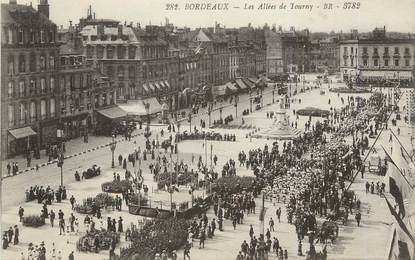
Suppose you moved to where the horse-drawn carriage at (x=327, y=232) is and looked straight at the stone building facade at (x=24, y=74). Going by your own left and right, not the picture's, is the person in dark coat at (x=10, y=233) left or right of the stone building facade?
left

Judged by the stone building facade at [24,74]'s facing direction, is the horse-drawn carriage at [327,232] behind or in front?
in front

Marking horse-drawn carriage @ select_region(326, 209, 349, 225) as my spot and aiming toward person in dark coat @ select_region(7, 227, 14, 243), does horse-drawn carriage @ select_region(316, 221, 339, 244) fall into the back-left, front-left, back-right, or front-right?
front-left

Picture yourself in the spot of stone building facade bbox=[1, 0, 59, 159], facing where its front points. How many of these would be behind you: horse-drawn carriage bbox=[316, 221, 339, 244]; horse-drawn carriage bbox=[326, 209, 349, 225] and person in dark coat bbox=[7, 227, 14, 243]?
0

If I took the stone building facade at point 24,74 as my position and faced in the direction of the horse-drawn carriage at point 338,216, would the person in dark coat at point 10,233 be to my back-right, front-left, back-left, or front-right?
front-right

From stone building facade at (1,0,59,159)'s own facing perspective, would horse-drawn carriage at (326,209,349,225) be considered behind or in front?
in front

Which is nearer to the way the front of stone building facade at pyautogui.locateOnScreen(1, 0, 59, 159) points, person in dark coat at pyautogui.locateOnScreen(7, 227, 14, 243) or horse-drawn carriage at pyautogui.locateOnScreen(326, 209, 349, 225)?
the horse-drawn carriage

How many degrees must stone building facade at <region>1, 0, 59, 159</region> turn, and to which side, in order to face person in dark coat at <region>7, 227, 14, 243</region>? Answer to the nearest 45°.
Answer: approximately 45° to its right

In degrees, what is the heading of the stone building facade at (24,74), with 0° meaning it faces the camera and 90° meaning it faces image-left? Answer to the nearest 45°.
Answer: approximately 315°
